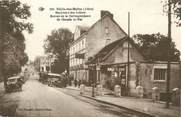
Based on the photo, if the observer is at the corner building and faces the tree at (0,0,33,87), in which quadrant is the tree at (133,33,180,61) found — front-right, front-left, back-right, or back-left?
back-left

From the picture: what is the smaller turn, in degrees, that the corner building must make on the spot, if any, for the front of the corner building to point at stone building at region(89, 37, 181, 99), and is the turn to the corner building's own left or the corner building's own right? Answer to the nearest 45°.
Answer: approximately 90° to the corner building's own left

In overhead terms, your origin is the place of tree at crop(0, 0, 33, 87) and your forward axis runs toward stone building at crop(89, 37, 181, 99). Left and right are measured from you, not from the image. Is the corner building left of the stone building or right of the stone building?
left

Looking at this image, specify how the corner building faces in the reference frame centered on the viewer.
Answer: facing to the left of the viewer
